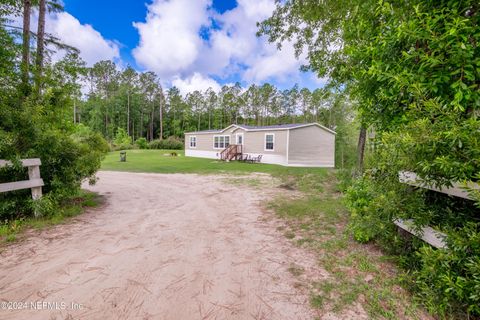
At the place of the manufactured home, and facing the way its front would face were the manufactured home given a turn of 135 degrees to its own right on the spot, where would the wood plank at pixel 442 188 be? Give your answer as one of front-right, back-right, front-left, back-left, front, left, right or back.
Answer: back

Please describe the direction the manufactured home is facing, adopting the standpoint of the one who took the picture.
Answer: facing the viewer and to the left of the viewer

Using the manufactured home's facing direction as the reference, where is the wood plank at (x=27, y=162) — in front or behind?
in front

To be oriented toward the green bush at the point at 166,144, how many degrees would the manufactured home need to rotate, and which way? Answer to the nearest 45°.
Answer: approximately 90° to its right

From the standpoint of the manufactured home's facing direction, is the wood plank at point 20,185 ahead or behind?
ahead

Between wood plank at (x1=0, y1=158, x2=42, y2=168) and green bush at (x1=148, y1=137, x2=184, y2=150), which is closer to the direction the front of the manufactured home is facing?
the wood plank
